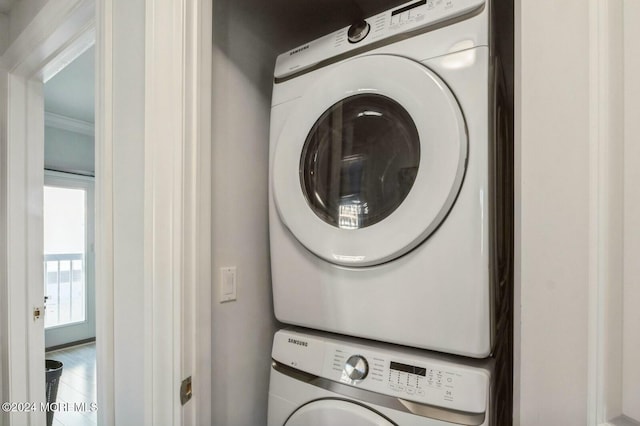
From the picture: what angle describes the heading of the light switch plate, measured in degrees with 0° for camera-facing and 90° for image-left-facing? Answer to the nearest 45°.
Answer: approximately 315°
